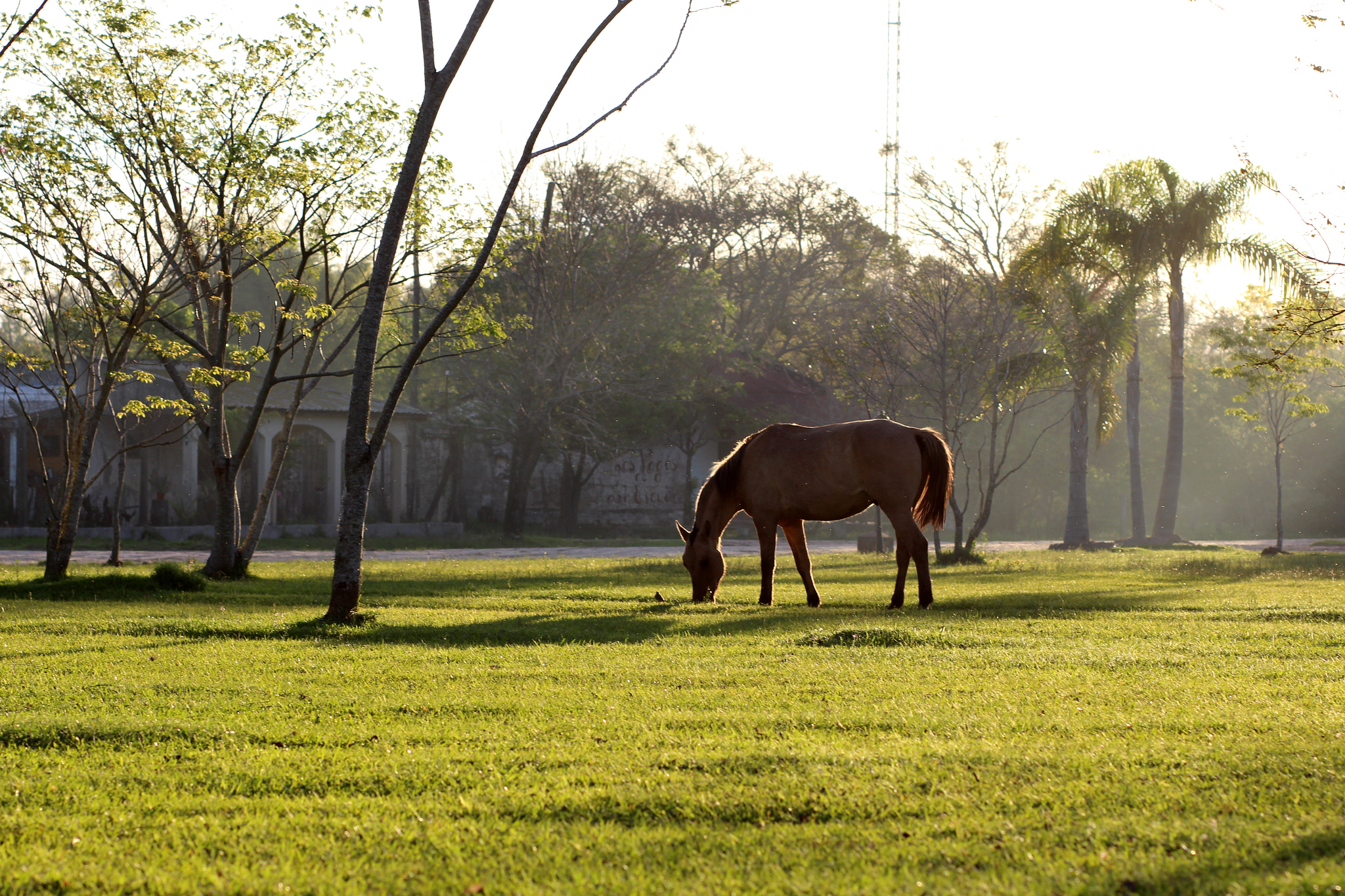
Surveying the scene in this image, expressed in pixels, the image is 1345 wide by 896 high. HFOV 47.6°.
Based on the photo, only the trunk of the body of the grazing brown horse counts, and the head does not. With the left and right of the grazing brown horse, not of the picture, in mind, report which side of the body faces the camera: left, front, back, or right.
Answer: left

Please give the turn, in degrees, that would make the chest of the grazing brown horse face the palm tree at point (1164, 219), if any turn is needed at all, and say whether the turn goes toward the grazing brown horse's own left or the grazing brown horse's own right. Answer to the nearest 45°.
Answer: approximately 135° to the grazing brown horse's own right

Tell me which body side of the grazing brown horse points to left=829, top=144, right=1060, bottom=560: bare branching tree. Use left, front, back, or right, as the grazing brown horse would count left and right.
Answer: right

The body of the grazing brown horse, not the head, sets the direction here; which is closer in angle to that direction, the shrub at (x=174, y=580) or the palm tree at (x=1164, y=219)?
the shrub

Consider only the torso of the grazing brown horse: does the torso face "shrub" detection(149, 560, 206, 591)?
yes

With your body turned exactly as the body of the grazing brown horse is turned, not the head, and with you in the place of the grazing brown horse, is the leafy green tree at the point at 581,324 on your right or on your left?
on your right

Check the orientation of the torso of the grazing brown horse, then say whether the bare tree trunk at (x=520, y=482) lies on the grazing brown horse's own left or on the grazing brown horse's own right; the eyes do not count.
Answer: on the grazing brown horse's own right
